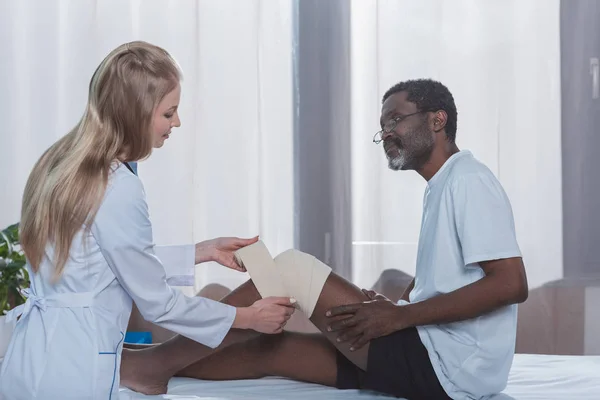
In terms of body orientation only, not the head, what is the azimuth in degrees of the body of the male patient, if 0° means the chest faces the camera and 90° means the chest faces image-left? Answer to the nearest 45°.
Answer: approximately 90°

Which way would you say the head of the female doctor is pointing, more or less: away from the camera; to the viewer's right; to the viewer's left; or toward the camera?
to the viewer's right

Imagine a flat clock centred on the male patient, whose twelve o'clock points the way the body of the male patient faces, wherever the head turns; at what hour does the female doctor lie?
The female doctor is roughly at 11 o'clock from the male patient.

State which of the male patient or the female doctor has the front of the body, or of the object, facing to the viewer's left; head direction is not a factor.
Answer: the male patient

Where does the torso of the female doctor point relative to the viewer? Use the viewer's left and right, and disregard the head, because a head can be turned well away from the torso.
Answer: facing away from the viewer and to the right of the viewer

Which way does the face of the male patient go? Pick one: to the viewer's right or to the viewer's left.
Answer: to the viewer's left

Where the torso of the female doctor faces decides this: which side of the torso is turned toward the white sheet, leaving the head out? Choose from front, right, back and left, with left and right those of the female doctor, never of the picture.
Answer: front

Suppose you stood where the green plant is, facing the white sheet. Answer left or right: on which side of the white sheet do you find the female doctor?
right

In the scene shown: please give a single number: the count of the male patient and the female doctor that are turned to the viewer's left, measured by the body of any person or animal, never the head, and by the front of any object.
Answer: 1
